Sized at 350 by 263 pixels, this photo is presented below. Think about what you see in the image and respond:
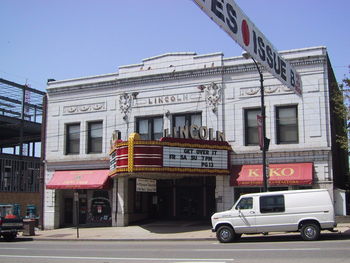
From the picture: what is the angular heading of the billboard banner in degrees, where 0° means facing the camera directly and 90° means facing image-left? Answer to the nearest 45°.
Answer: approximately 315°

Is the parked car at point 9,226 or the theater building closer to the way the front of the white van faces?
the parked car

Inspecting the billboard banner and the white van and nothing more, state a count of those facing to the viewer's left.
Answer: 1

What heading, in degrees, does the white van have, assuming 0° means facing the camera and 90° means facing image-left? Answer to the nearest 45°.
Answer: approximately 90°

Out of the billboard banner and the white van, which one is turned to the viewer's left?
the white van

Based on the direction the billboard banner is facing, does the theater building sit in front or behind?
behind
